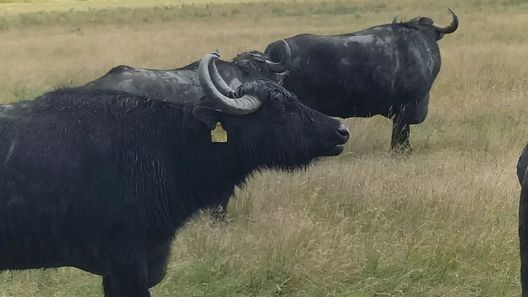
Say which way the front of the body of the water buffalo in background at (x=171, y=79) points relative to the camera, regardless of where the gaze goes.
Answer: to the viewer's right

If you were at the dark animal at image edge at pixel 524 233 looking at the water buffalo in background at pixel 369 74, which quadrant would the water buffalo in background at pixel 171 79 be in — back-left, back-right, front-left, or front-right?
front-left

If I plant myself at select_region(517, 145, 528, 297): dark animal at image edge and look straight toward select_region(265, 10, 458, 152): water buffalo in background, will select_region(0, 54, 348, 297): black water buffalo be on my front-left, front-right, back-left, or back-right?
front-left

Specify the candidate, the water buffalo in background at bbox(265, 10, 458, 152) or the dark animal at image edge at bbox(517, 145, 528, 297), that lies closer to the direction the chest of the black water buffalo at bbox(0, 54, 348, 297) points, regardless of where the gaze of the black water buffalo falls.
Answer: the dark animal at image edge

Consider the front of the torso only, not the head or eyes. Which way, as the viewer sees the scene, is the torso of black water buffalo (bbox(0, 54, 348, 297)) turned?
to the viewer's right

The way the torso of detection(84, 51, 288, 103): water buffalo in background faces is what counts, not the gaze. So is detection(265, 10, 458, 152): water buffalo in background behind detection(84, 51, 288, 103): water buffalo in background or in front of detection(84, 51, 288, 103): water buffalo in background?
in front

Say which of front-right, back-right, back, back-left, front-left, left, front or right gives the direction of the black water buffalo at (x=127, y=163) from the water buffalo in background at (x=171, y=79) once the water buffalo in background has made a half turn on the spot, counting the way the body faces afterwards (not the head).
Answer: left

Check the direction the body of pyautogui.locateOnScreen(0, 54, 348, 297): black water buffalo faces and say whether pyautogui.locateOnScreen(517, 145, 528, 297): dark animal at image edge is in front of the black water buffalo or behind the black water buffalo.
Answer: in front

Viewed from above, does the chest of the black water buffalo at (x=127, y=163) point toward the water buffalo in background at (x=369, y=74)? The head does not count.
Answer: no
